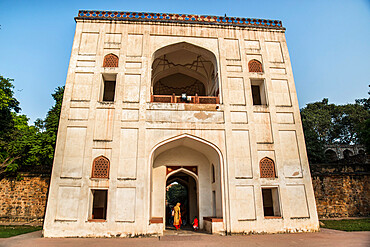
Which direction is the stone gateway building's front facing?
toward the camera

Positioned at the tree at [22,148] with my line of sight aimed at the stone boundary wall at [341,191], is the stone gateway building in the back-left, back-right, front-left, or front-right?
front-right

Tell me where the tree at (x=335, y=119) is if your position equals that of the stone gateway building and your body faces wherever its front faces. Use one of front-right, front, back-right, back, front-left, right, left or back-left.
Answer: back-left

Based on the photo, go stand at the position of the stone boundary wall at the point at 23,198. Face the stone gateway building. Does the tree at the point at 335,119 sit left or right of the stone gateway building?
left

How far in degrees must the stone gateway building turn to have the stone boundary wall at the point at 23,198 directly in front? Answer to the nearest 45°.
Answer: approximately 135° to its right

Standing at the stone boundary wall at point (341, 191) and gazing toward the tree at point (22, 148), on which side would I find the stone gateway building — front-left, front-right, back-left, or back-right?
front-left

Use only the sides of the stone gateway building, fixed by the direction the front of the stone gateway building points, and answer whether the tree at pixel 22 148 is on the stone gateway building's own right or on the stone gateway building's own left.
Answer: on the stone gateway building's own right

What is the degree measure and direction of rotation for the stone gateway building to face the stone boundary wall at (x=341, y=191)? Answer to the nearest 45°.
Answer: approximately 135° to its left
